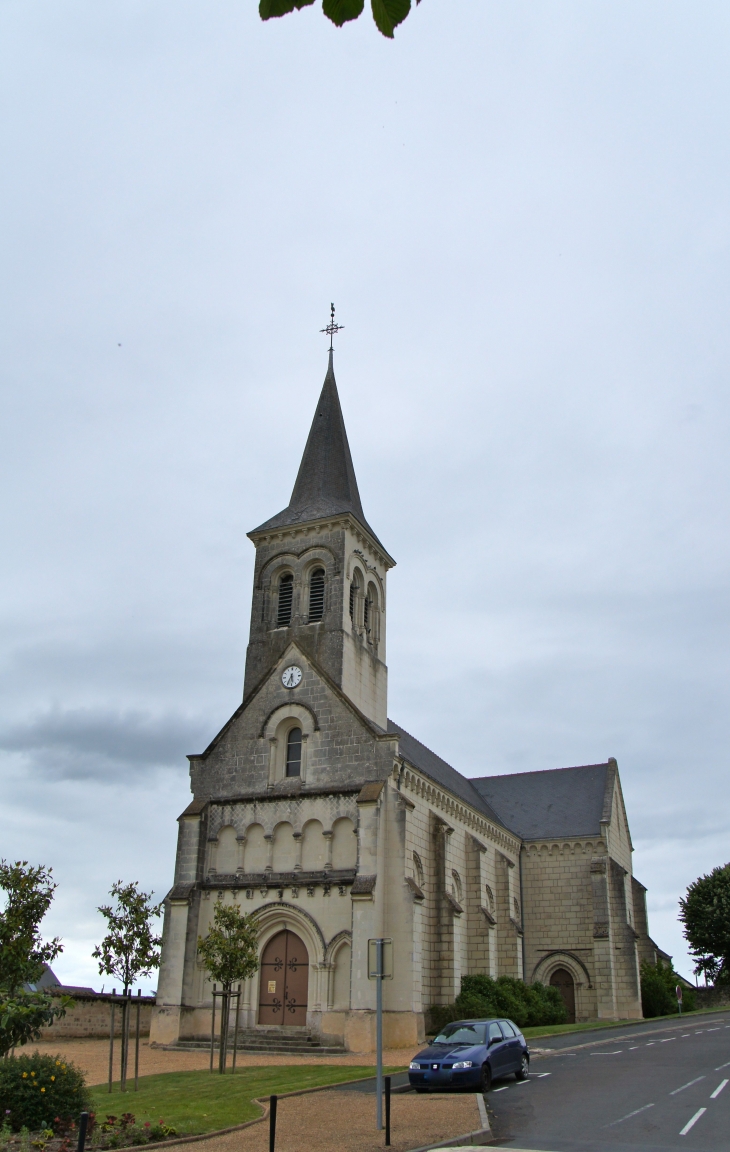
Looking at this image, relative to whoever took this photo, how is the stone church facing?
facing the viewer and to the left of the viewer

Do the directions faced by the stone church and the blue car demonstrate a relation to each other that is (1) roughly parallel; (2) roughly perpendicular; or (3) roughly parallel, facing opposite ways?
roughly parallel

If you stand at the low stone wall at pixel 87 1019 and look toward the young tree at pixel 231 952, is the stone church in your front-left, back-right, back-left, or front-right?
front-left

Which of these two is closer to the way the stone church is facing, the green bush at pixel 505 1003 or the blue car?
the blue car

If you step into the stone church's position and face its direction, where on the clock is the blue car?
The blue car is roughly at 10 o'clock from the stone church.

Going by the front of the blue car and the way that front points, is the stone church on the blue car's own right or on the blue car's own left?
on the blue car's own right

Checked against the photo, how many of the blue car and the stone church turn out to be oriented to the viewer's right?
0

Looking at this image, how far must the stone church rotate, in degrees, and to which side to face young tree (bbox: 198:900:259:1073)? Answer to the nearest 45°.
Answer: approximately 45° to its left

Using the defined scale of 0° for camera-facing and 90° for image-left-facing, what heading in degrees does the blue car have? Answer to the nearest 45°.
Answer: approximately 45°

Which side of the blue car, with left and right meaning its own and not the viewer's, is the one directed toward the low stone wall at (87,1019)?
right

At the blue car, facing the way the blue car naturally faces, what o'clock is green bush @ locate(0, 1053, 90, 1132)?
The green bush is roughly at 12 o'clock from the blue car.

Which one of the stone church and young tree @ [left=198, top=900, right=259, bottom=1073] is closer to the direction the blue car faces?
the young tree
